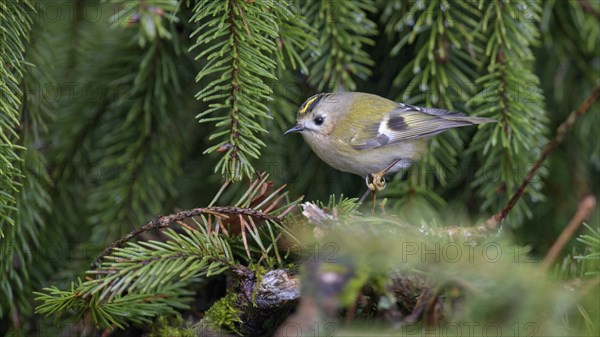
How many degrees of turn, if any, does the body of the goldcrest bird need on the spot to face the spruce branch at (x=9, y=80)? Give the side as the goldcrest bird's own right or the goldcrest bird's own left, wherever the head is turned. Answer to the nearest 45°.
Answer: approximately 45° to the goldcrest bird's own left

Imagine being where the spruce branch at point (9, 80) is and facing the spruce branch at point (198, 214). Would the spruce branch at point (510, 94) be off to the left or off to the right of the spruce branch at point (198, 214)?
left

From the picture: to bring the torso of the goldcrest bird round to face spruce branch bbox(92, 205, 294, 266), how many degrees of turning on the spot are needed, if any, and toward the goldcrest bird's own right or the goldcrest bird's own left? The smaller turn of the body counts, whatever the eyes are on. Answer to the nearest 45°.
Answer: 0° — it already faces it

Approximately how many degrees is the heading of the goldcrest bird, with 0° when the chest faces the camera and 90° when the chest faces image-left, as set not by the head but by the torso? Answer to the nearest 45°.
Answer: approximately 90°
